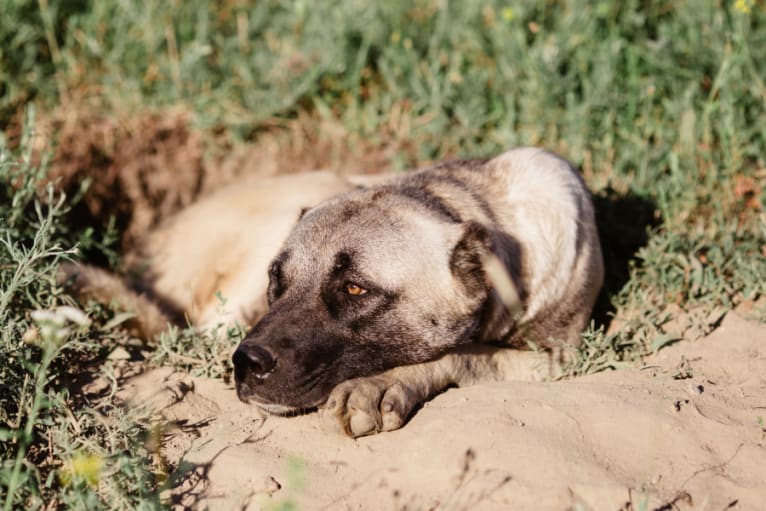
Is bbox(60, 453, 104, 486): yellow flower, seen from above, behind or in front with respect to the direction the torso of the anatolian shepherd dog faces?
in front
